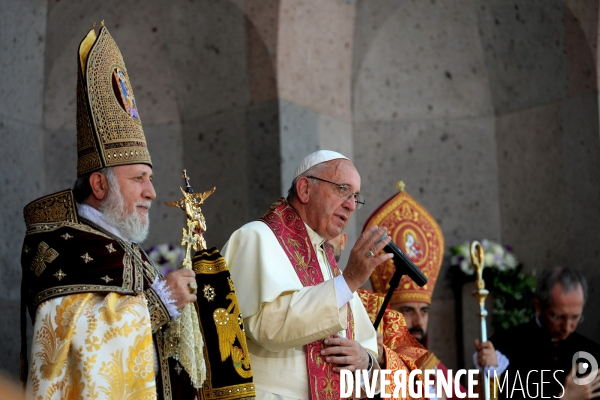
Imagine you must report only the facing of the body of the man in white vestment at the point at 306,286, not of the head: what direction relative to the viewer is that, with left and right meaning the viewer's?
facing the viewer and to the right of the viewer

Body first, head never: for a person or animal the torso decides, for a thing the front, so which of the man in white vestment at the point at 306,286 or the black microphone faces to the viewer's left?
the black microphone

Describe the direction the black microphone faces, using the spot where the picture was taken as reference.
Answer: facing to the left of the viewer

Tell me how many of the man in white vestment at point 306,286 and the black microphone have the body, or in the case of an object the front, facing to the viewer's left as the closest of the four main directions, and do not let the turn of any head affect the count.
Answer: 1
